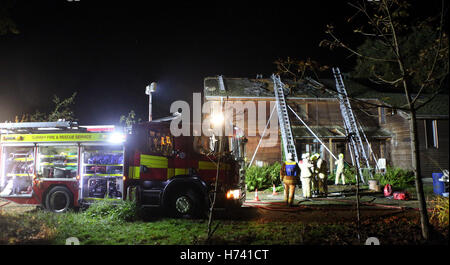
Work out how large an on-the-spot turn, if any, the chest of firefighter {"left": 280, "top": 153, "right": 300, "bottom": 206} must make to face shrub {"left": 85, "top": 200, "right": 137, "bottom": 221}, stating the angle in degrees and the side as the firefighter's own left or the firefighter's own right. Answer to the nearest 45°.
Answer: approximately 135° to the firefighter's own left

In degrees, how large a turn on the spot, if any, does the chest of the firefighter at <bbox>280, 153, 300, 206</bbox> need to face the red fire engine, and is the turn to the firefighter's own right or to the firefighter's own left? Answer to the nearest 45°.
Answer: approximately 135° to the firefighter's own left

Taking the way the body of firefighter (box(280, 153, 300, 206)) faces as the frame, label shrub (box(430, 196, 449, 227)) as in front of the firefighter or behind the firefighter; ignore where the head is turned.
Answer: behind

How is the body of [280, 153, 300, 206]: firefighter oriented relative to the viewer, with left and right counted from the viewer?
facing away from the viewer

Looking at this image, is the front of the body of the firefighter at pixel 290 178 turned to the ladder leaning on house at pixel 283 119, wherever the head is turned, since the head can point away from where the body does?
yes

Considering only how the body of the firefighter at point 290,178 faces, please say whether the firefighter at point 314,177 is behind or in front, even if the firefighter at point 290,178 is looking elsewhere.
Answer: in front

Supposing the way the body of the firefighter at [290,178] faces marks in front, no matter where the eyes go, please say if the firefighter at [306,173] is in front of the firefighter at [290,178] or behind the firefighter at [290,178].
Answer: in front

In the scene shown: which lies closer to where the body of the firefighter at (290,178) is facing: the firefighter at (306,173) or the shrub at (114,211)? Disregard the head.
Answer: the firefighter

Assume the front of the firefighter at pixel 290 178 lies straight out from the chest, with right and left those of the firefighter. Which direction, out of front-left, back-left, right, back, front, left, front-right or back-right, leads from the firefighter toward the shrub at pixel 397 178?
front-right
